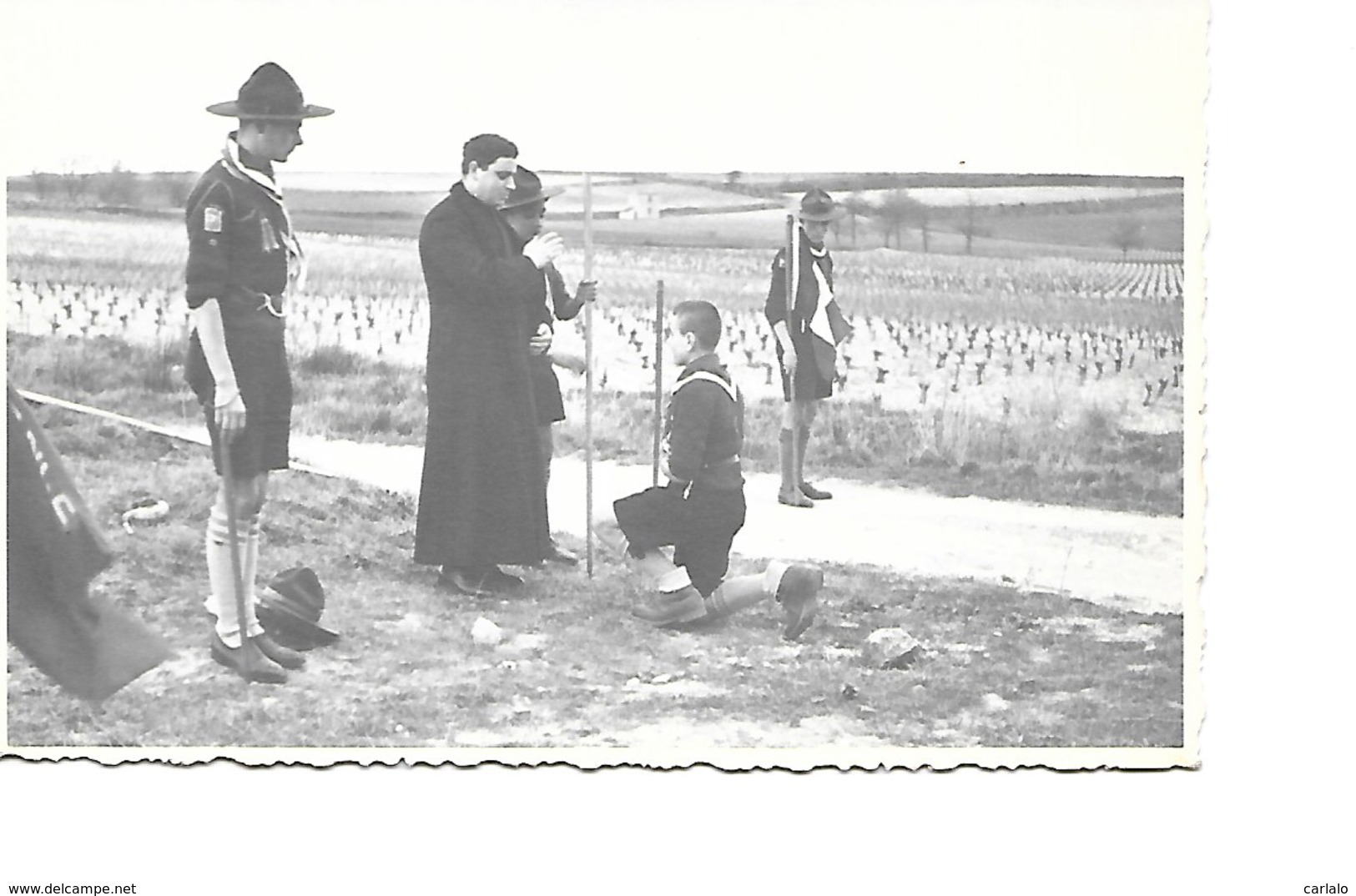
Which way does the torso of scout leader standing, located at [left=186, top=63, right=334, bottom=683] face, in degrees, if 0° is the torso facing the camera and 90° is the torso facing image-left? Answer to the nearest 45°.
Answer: approximately 270°

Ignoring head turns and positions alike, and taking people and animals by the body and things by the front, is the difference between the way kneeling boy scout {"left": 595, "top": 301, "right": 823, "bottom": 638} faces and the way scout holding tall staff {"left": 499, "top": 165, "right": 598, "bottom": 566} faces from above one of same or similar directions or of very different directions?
very different directions

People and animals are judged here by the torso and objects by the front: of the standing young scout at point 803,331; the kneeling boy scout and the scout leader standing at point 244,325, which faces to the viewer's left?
the kneeling boy scout

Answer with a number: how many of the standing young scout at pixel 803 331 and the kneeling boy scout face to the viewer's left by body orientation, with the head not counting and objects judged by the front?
1

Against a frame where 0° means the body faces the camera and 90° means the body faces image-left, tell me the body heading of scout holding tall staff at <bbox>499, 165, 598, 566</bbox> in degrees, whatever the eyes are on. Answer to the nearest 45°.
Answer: approximately 270°

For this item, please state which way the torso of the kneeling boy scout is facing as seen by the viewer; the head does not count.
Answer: to the viewer's left

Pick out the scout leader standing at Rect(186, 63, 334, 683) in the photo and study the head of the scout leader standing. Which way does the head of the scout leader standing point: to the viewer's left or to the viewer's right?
to the viewer's right
